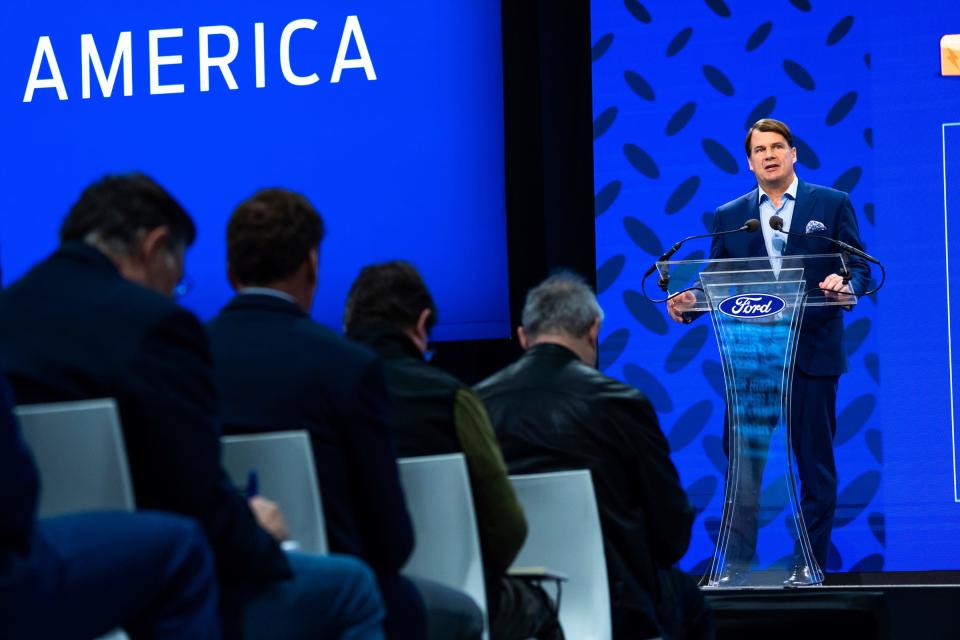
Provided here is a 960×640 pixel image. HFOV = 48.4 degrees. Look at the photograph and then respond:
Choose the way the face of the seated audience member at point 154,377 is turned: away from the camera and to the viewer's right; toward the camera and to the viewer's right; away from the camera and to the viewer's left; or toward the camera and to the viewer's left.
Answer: away from the camera and to the viewer's right

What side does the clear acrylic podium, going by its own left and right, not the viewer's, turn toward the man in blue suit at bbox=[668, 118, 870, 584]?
back

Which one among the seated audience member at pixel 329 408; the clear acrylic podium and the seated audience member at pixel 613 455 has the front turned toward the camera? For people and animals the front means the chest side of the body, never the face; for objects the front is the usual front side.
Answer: the clear acrylic podium

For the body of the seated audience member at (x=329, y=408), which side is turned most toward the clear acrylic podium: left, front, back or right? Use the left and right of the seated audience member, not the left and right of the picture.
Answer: front

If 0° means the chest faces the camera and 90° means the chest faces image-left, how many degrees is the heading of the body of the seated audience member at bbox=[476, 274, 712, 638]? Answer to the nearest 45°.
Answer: approximately 225°

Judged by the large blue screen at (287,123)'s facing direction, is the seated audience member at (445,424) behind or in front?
in front

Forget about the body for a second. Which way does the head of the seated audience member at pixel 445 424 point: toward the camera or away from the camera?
away from the camera

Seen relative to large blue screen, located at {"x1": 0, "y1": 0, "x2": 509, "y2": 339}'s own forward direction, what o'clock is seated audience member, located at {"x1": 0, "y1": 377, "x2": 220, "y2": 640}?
The seated audience member is roughly at 12 o'clock from the large blue screen.

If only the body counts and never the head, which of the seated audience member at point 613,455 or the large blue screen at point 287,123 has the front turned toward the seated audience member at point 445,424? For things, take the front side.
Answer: the large blue screen

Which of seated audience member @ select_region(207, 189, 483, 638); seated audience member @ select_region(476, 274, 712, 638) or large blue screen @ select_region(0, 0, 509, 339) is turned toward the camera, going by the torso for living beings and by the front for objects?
the large blue screen

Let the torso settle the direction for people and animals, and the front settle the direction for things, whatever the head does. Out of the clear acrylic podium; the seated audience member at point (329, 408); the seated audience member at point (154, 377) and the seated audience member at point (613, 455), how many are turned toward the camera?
1

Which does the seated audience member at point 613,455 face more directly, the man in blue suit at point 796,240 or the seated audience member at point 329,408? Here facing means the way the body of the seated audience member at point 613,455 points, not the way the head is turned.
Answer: the man in blue suit

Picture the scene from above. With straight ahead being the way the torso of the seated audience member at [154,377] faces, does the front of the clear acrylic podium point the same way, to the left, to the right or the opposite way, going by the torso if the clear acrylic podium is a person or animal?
the opposite way

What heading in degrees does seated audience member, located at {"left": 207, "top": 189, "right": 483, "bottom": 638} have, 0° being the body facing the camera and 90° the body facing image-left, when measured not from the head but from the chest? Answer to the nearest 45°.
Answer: approximately 225°

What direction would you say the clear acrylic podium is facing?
toward the camera
